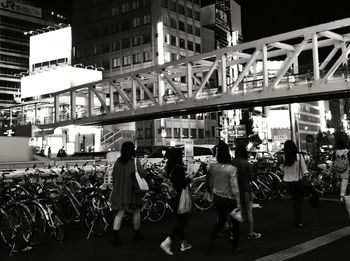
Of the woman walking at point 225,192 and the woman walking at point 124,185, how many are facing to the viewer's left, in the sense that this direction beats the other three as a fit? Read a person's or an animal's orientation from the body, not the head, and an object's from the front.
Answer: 0

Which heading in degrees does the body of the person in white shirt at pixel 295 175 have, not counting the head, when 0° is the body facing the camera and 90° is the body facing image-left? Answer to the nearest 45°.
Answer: approximately 225°

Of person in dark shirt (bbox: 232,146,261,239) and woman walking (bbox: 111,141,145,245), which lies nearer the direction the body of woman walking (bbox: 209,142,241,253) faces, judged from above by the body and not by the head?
the person in dark shirt

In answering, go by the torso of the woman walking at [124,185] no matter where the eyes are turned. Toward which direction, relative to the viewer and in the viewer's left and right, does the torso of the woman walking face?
facing away from the viewer and to the right of the viewer

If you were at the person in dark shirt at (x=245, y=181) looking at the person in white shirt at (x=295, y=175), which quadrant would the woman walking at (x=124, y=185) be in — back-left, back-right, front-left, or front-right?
back-left

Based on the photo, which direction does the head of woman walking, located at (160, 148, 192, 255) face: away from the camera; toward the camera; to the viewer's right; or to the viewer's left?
away from the camera

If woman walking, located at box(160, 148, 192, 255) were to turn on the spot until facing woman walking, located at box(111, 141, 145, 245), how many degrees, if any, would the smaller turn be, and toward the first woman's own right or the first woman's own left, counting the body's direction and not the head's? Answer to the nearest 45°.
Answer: approximately 135° to the first woman's own left
